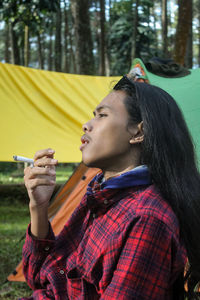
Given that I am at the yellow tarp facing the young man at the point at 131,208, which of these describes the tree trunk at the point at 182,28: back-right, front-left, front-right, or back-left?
back-left

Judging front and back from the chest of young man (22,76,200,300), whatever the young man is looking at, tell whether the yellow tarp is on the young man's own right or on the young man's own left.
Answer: on the young man's own right

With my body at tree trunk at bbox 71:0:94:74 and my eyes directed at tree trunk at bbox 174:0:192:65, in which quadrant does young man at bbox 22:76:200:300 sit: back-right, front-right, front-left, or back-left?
front-right

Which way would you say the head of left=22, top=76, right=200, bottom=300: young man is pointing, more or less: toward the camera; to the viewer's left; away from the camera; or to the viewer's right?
to the viewer's left

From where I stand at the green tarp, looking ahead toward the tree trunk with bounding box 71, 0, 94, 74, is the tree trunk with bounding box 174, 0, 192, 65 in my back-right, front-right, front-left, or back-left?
front-right

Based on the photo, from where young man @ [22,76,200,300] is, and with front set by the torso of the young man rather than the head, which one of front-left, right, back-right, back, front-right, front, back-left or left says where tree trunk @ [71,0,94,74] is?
right

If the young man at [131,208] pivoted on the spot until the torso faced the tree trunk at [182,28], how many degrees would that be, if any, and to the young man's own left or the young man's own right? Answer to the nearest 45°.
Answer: approximately 90° to the young man's own right

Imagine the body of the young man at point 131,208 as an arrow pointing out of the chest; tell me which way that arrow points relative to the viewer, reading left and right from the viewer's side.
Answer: facing to the left of the viewer

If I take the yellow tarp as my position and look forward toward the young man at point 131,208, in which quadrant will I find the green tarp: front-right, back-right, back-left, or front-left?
front-left
